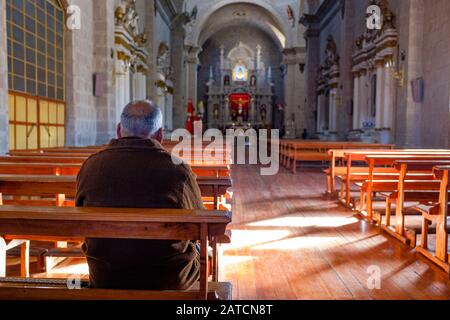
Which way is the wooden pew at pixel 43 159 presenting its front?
away from the camera

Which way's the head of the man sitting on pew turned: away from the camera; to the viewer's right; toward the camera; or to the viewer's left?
away from the camera

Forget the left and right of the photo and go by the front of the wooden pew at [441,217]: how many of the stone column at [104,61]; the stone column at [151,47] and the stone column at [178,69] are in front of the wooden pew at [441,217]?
3

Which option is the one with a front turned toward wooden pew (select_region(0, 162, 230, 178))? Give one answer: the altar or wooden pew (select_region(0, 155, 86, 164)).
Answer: the altar

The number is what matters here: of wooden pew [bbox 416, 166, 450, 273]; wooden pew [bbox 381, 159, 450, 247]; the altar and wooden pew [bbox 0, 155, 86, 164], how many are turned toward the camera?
1

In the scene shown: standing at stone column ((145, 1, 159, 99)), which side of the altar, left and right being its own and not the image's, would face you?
front

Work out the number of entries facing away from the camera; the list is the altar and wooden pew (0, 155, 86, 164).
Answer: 1

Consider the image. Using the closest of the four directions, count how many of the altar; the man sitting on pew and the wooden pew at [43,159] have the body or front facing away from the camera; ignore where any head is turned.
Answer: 2

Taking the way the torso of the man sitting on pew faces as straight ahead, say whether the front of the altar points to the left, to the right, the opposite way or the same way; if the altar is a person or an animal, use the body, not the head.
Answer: the opposite way

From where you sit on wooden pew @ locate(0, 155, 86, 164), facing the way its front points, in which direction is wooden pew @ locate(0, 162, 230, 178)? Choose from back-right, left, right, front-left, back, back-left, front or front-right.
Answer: back

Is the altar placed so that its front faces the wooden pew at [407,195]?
yes

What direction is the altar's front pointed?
toward the camera

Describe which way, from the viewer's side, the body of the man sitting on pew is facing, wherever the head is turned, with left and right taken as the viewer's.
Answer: facing away from the viewer

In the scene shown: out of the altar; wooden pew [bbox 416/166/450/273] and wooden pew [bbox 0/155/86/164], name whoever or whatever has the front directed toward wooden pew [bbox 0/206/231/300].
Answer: the altar

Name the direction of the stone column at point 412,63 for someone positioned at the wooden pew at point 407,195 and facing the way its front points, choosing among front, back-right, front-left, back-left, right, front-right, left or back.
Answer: front-right

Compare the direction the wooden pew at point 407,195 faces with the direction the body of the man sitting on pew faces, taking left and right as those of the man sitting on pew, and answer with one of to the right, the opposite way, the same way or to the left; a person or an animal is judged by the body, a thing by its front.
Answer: the same way

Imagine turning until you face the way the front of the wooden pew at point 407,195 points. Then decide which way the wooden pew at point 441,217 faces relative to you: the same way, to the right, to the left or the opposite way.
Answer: the same way

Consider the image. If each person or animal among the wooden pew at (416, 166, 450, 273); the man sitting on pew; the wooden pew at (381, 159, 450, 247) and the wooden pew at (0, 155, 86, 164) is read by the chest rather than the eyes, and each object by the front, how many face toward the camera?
0

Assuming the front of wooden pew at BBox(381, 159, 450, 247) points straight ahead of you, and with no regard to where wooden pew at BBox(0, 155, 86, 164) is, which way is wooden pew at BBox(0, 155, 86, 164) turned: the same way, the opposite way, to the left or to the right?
the same way
